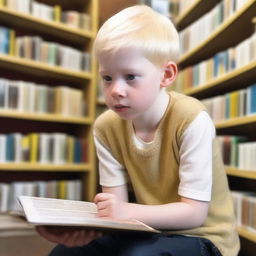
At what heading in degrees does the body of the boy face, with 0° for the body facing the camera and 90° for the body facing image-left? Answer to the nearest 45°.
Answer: approximately 45°

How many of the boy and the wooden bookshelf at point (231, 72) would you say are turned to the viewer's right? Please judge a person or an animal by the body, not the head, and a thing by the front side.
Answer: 0

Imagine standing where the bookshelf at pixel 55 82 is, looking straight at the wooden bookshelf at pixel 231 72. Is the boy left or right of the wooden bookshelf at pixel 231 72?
right

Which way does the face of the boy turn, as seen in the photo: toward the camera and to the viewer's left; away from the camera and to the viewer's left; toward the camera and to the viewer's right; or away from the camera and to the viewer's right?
toward the camera and to the viewer's left

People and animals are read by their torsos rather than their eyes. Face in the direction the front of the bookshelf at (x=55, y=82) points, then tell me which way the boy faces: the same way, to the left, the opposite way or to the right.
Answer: to the right

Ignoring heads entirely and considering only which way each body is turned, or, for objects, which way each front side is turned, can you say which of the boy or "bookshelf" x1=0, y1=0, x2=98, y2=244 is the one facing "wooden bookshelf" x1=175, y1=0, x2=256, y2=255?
the bookshelf

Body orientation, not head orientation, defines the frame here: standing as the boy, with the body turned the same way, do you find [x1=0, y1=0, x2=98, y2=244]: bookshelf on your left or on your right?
on your right

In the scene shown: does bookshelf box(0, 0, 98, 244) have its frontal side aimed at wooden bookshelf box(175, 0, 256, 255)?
yes
